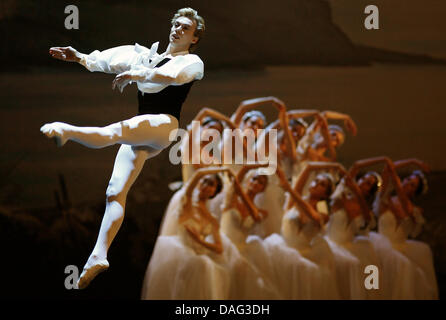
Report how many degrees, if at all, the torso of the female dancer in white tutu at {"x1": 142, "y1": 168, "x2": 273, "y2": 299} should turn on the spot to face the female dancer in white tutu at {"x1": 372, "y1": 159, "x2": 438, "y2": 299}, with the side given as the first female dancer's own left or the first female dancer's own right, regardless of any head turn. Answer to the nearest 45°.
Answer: approximately 135° to the first female dancer's own left

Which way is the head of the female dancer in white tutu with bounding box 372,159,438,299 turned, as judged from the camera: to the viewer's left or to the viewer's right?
to the viewer's left

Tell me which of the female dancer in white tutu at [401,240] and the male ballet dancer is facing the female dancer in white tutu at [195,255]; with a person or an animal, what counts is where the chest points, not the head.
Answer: the female dancer in white tutu at [401,240]

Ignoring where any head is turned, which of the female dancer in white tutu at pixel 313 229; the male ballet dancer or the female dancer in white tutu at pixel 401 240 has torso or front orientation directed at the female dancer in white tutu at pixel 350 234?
the female dancer in white tutu at pixel 401 240

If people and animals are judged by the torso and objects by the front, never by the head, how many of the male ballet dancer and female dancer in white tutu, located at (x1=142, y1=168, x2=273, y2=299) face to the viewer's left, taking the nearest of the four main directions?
1

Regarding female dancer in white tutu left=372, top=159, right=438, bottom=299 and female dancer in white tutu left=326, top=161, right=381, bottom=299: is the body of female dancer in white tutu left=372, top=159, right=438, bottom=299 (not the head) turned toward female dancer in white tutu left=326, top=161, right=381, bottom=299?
yes

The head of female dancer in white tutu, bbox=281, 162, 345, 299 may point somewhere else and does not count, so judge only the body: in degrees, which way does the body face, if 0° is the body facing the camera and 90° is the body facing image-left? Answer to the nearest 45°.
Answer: approximately 45°
